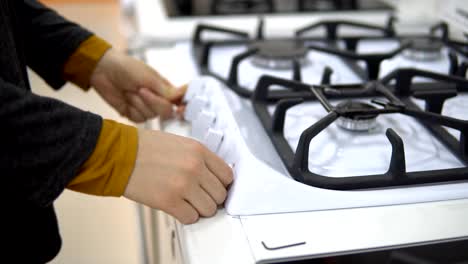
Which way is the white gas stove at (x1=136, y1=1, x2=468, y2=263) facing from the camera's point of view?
to the viewer's left
